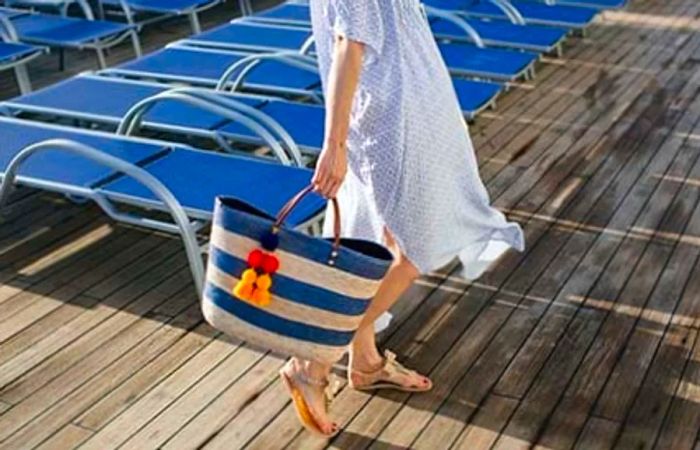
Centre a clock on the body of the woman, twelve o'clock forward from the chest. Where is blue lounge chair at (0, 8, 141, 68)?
The blue lounge chair is roughly at 8 o'clock from the woman.

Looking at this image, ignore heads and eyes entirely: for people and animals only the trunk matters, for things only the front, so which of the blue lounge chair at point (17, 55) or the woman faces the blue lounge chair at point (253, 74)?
the blue lounge chair at point (17, 55)

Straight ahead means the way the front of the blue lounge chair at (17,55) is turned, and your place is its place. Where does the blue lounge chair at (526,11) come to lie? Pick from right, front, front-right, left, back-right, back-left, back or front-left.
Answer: front-left

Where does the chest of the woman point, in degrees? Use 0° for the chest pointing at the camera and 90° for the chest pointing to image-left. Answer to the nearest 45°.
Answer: approximately 270°

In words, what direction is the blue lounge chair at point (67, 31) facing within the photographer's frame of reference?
facing the viewer and to the right of the viewer

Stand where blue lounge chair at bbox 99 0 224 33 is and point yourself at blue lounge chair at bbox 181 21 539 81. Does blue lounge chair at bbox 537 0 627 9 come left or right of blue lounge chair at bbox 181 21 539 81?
left

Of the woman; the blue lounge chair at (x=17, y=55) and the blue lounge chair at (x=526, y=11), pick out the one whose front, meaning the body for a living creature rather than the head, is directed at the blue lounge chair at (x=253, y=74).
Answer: the blue lounge chair at (x=17, y=55)

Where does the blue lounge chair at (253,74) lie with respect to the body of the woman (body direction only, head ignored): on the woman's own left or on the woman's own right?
on the woman's own left

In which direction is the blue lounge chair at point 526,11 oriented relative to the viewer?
to the viewer's right

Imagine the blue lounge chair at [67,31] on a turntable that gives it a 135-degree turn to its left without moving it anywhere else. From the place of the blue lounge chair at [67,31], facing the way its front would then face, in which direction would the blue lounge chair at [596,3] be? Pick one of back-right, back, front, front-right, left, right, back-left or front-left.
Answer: right

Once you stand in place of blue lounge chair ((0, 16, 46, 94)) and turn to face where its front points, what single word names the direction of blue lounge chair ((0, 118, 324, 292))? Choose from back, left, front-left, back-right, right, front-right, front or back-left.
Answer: front-right
